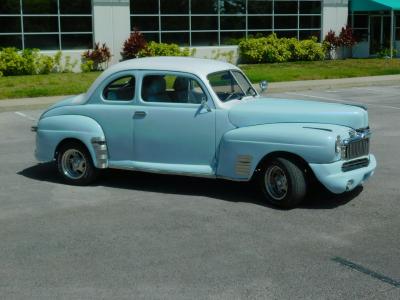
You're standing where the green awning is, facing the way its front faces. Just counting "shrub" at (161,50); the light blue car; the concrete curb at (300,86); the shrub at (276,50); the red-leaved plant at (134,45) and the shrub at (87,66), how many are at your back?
0

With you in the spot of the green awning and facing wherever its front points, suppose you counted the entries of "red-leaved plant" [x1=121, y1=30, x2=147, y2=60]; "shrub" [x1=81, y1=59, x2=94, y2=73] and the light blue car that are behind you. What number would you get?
0

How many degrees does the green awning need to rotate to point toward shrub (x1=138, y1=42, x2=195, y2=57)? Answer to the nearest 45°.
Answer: approximately 45° to its right

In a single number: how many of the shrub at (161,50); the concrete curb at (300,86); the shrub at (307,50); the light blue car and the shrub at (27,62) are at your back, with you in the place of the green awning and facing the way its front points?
0

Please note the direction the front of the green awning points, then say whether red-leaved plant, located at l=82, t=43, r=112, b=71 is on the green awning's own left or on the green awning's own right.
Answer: on the green awning's own right

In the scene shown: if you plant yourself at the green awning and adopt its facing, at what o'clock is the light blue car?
The light blue car is roughly at 12 o'clock from the green awning.

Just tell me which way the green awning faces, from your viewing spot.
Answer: facing the viewer

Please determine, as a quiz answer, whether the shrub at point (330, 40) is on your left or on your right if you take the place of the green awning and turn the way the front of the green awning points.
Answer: on your right

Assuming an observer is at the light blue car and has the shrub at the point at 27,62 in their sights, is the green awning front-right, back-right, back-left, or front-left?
front-right

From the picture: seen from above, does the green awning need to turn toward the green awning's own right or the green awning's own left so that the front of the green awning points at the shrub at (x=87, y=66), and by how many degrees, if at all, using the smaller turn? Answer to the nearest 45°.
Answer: approximately 45° to the green awning's own right

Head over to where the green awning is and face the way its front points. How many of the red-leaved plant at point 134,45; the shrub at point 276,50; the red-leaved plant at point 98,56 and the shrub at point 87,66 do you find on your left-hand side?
0

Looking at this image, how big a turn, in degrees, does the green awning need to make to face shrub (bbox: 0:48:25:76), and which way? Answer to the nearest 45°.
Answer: approximately 45° to its right

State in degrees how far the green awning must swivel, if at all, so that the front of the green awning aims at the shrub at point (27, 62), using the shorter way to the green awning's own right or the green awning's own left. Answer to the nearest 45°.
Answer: approximately 45° to the green awning's own right

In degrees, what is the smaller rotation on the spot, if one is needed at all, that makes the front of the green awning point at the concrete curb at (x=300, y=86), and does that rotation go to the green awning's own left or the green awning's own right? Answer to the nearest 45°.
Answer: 0° — it already faces it

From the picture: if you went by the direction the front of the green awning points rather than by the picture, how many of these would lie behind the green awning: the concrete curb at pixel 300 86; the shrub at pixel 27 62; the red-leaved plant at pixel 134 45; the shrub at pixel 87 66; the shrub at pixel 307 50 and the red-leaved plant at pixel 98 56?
0
